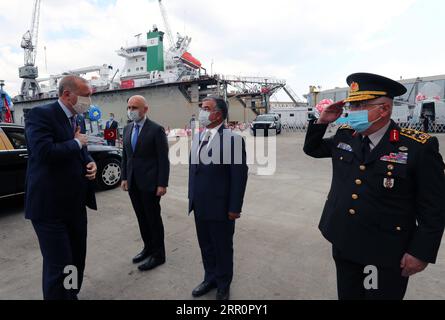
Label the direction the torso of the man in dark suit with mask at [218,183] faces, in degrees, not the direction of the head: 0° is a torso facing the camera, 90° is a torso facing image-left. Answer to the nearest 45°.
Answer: approximately 45°

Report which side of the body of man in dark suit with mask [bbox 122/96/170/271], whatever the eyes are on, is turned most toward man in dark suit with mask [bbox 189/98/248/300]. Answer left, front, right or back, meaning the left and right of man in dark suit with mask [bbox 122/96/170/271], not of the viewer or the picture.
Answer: left

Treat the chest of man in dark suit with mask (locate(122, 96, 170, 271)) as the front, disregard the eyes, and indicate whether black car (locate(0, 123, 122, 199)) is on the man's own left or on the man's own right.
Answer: on the man's own right

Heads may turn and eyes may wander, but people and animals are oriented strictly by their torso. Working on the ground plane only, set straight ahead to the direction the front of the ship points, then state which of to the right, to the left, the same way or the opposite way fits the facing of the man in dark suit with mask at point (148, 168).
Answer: to the left

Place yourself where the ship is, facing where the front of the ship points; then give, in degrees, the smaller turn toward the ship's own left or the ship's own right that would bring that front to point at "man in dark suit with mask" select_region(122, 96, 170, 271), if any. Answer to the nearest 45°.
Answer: approximately 135° to the ship's own left

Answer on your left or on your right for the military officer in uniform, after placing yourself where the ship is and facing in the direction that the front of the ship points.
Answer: on your left

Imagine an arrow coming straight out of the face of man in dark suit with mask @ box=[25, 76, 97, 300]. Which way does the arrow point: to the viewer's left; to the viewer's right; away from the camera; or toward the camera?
to the viewer's right

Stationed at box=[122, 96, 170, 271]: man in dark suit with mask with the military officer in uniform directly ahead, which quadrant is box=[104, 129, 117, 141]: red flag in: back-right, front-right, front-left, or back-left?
back-left

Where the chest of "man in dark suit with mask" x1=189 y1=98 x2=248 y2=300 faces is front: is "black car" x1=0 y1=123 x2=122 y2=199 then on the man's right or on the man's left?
on the man's right

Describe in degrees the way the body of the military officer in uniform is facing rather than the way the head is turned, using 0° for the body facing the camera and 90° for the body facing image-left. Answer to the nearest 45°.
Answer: approximately 45°
